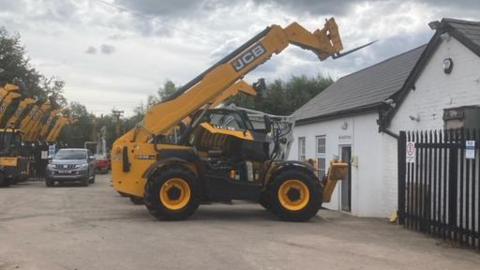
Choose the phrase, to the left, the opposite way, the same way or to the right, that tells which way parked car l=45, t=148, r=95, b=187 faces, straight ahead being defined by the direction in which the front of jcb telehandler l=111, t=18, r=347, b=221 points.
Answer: to the right

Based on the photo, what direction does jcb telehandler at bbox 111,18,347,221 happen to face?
to the viewer's right

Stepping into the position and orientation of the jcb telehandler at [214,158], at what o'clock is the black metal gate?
The black metal gate is roughly at 1 o'clock from the jcb telehandler.

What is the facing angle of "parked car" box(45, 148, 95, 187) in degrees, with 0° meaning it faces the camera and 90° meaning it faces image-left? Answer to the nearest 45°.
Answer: approximately 0°

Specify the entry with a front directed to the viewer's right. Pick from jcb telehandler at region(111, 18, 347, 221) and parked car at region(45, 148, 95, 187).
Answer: the jcb telehandler

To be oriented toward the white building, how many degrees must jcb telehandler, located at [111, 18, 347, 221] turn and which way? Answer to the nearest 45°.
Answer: approximately 45° to its left

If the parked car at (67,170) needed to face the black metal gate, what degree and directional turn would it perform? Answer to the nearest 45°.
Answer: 0° — it already faces it

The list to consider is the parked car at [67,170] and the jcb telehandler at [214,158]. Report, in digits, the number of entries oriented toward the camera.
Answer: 1

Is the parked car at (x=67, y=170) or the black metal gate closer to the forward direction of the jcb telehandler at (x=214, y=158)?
the black metal gate

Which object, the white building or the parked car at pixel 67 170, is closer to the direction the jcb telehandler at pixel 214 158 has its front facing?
the white building
